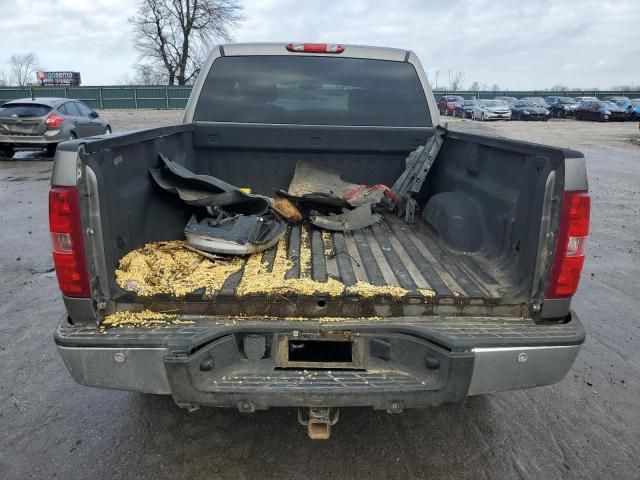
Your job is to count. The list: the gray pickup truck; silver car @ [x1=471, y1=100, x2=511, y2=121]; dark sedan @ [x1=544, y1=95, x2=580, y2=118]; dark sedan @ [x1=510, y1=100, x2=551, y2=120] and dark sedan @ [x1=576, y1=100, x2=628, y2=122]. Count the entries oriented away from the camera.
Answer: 1

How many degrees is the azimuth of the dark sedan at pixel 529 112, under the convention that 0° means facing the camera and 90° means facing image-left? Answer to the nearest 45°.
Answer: approximately 315°

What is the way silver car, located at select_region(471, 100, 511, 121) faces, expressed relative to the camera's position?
facing the viewer and to the right of the viewer

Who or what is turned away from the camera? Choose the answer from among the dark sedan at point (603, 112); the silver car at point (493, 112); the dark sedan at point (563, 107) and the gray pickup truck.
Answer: the gray pickup truck

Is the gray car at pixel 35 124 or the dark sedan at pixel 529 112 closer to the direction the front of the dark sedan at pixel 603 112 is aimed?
the gray car

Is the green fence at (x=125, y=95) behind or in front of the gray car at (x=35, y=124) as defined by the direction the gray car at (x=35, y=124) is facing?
in front

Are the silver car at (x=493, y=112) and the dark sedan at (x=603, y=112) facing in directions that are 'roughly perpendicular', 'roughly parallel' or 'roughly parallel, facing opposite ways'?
roughly parallel

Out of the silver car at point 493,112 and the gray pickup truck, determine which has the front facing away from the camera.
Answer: the gray pickup truck

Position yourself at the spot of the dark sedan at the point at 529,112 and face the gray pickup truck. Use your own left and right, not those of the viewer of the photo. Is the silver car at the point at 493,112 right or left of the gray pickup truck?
right

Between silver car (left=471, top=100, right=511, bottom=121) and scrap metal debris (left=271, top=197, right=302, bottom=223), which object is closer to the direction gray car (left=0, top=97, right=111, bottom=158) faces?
the silver car

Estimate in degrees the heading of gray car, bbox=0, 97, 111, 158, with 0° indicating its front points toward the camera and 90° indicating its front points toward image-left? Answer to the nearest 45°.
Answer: approximately 225°

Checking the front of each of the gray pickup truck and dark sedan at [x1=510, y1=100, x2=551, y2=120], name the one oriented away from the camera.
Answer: the gray pickup truck

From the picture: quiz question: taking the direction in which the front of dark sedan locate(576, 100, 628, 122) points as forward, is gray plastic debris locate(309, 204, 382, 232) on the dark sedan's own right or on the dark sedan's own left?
on the dark sedan's own right

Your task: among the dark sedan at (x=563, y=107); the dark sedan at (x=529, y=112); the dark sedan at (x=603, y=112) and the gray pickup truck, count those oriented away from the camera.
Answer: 1

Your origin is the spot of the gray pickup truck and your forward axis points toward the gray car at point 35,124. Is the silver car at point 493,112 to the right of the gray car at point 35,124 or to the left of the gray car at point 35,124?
right

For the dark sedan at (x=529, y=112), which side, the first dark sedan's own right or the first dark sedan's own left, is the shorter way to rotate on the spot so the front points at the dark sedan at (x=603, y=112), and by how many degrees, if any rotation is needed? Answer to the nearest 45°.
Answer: approximately 45° to the first dark sedan's own left

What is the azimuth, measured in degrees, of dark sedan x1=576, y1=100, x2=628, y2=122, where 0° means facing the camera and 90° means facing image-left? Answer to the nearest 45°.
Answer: approximately 315°

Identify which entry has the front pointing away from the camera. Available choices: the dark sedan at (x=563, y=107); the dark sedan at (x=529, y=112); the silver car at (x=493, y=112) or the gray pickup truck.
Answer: the gray pickup truck

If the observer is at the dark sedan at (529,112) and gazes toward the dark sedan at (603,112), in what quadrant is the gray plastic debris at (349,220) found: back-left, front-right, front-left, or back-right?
back-right

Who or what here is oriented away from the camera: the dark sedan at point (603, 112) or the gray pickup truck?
the gray pickup truck

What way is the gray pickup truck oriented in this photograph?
away from the camera

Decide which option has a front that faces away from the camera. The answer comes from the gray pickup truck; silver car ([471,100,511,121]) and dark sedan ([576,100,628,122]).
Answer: the gray pickup truck

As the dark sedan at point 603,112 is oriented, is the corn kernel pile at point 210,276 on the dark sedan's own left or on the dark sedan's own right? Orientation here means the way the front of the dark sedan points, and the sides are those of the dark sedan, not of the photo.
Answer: on the dark sedan's own right
